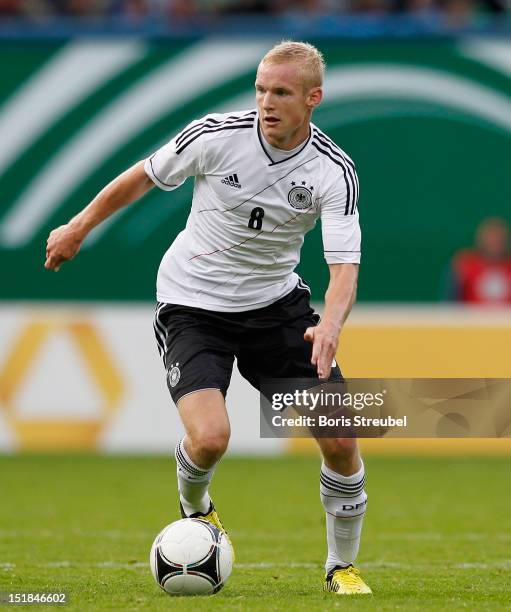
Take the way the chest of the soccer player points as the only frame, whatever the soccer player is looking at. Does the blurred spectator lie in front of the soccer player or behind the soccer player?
behind

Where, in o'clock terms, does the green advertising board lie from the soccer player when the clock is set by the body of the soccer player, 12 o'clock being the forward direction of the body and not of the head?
The green advertising board is roughly at 6 o'clock from the soccer player.

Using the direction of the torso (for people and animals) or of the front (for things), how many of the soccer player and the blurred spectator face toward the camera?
2

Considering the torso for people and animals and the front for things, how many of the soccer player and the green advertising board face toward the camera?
2

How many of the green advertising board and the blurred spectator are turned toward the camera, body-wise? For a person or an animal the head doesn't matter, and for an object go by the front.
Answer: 2

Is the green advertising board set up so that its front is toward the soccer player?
yes

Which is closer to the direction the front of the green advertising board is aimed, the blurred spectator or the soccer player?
the soccer player
